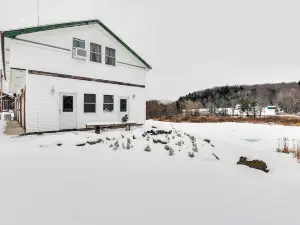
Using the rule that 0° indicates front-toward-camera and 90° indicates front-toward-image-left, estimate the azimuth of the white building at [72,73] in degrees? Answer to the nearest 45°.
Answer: approximately 315°

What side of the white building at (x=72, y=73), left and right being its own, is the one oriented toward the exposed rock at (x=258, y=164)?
front
